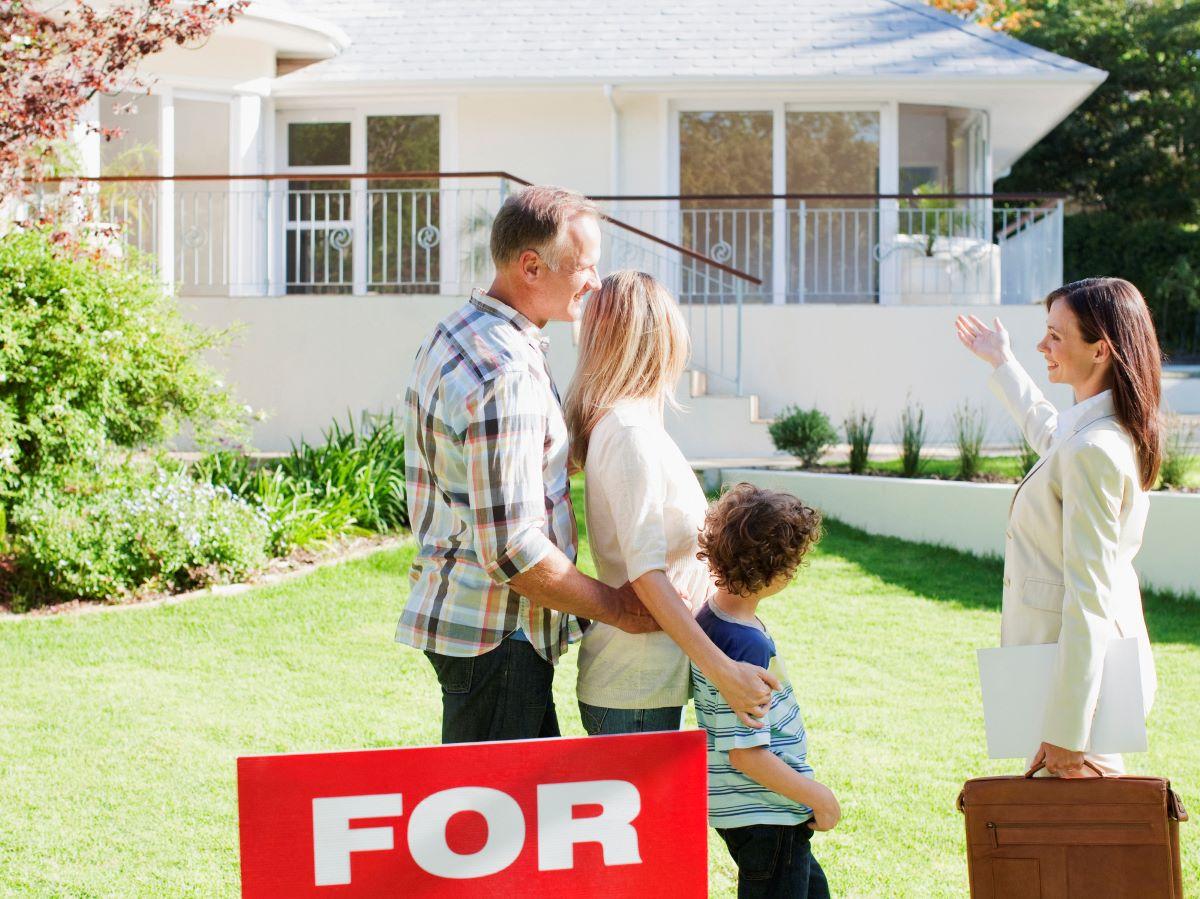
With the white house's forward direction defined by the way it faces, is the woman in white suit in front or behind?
in front

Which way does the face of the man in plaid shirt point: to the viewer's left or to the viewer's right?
to the viewer's right

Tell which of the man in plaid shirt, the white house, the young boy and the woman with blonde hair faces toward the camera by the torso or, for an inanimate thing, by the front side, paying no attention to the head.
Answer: the white house

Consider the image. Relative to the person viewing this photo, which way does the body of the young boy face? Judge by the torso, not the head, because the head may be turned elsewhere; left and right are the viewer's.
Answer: facing to the right of the viewer

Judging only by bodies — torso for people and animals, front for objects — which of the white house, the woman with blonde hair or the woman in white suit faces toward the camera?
the white house

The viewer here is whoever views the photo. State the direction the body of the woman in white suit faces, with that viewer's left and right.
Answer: facing to the left of the viewer

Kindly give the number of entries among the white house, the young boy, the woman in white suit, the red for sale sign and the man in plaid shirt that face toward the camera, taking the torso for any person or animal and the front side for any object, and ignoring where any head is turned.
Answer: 2

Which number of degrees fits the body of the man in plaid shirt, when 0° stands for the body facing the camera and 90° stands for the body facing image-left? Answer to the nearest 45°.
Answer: approximately 270°

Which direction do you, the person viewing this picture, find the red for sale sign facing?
facing the viewer

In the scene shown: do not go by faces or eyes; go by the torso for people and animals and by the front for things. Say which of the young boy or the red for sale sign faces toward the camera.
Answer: the red for sale sign

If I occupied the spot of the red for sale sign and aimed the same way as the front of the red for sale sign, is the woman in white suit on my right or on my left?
on my left

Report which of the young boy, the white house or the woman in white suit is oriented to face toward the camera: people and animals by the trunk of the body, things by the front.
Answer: the white house
